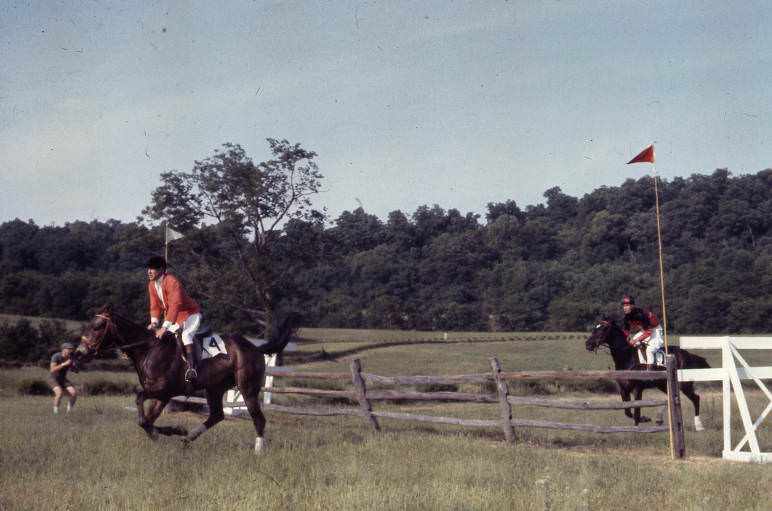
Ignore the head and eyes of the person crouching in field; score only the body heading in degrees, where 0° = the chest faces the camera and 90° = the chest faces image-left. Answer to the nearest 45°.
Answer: approximately 315°

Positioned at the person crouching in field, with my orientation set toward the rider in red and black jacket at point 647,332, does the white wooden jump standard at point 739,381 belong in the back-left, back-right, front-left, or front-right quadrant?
front-right

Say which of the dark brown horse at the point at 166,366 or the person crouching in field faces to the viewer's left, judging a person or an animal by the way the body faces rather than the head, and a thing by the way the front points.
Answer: the dark brown horse

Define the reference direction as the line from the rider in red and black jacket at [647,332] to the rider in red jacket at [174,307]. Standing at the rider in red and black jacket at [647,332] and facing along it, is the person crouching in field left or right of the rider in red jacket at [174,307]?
right

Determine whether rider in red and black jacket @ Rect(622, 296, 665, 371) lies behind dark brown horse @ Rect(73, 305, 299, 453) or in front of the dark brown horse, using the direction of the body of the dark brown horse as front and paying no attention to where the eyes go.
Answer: behind

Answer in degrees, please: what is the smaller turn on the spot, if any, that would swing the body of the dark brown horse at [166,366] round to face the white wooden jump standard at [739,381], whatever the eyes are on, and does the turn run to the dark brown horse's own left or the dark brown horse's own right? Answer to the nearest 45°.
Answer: approximately 180°

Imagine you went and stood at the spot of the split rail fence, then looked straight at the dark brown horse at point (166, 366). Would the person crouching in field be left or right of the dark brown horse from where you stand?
right

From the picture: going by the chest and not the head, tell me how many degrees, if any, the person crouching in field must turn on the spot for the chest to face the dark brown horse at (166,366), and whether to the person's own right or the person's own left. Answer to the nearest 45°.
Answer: approximately 45° to the person's own right

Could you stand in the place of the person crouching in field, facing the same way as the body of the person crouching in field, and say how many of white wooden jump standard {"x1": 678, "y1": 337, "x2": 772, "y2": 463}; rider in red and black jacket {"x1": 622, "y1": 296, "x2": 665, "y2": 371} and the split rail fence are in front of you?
3

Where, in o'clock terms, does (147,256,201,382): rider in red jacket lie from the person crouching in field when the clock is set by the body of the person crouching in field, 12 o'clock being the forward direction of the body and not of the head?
The rider in red jacket is roughly at 1 o'clock from the person crouching in field.

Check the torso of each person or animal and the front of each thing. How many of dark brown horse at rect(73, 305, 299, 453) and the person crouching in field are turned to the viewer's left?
1

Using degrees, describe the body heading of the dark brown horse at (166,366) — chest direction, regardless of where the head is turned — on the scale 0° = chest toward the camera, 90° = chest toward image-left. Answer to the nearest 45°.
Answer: approximately 90°
